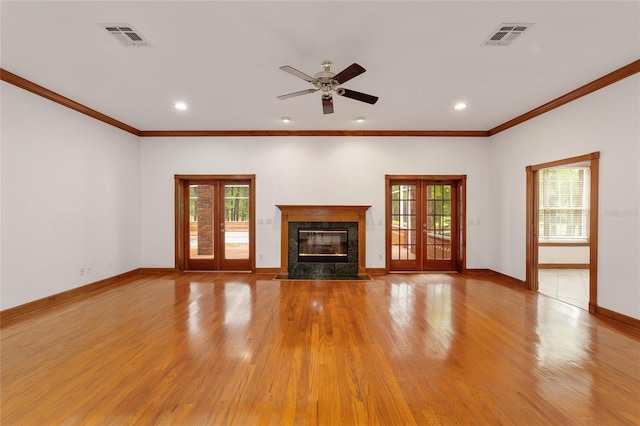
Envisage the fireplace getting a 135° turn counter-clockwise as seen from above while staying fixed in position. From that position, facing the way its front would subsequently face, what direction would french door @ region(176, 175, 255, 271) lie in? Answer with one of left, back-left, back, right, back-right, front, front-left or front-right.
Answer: back-left

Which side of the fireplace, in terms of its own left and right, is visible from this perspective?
front

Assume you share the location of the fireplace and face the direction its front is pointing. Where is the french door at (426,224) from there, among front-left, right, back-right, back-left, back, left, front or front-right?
left
